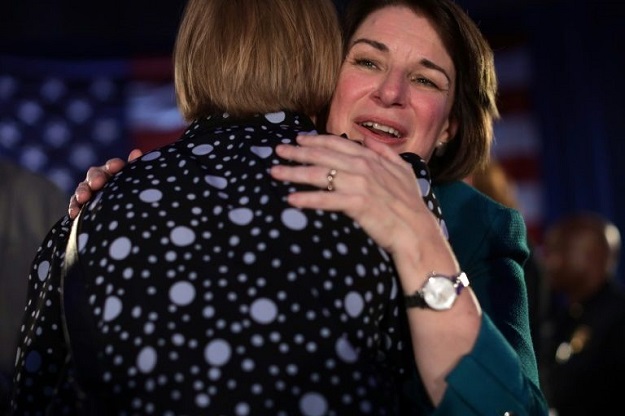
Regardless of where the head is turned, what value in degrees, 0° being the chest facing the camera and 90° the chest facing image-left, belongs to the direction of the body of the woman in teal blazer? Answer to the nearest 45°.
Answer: approximately 45°

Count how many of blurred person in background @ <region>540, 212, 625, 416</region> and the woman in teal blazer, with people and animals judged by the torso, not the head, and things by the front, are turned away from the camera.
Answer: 0

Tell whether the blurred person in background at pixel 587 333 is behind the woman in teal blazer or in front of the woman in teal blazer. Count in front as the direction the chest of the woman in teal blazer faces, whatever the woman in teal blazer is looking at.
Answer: behind

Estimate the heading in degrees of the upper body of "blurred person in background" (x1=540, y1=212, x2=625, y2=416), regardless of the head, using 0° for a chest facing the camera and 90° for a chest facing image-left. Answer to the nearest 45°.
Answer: approximately 45°
